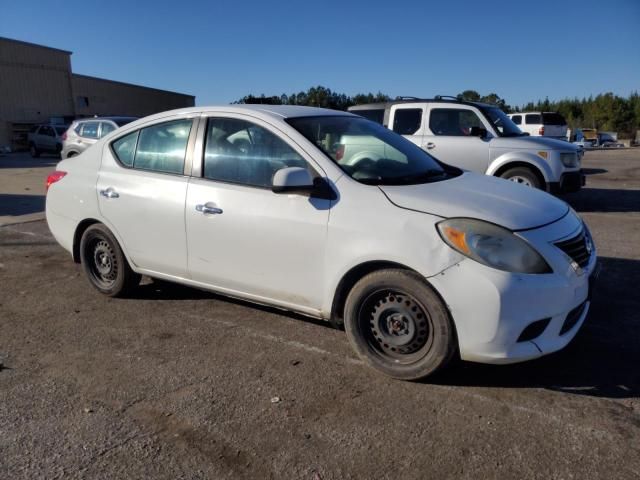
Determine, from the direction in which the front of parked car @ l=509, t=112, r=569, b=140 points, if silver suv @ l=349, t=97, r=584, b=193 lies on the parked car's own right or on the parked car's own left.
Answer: on the parked car's own left

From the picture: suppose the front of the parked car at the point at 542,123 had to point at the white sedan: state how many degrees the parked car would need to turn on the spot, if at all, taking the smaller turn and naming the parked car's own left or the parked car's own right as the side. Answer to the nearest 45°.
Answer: approximately 135° to the parked car's own left

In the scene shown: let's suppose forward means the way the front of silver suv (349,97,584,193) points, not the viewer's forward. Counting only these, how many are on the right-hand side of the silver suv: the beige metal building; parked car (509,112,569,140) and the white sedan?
1

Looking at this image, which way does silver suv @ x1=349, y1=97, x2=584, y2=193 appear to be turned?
to the viewer's right

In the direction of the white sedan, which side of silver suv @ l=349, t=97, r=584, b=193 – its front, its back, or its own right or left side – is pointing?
right

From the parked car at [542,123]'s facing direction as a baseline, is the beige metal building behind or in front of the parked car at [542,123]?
in front

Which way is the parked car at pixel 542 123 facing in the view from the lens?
facing away from the viewer and to the left of the viewer

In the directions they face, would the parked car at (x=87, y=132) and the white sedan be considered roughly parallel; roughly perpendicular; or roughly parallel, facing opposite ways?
roughly perpendicular

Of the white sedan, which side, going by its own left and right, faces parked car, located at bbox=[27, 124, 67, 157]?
back

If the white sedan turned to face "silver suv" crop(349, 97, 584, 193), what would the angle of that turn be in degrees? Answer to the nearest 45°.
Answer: approximately 90° to its left

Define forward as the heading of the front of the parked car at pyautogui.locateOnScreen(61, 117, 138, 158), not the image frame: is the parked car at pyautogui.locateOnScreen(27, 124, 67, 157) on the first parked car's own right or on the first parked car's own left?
on the first parked car's own left

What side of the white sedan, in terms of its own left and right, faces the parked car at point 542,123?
left

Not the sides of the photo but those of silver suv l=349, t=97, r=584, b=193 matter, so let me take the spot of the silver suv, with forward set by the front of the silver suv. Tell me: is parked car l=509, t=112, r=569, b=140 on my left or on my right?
on my left
